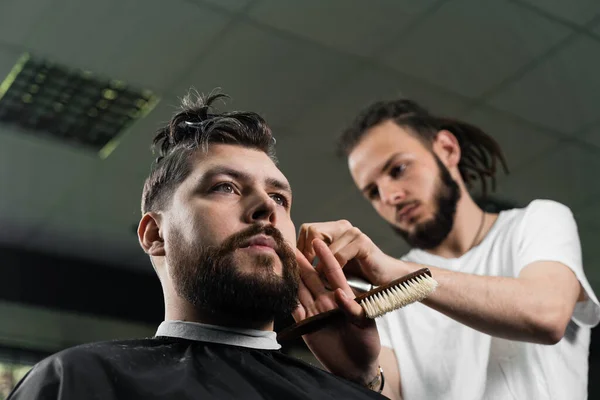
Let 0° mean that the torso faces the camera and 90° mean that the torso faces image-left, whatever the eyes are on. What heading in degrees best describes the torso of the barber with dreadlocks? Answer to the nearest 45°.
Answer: approximately 45°
